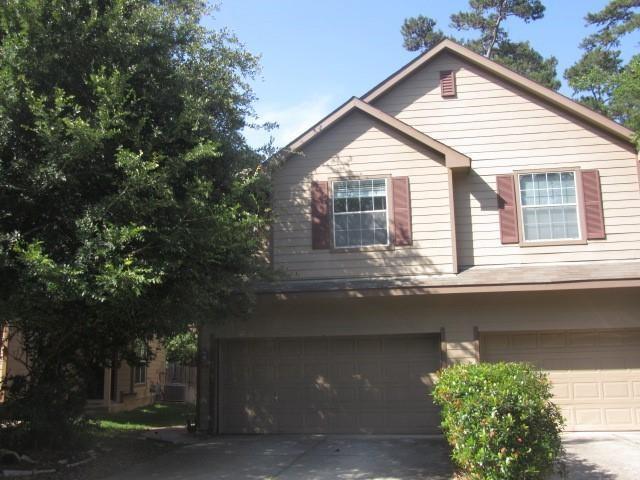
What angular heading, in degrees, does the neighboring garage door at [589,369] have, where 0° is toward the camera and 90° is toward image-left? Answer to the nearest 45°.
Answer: approximately 0°

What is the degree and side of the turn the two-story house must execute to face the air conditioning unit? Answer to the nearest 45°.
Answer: approximately 135° to its right

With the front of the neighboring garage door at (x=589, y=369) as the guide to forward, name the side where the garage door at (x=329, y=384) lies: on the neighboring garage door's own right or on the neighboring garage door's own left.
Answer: on the neighboring garage door's own right

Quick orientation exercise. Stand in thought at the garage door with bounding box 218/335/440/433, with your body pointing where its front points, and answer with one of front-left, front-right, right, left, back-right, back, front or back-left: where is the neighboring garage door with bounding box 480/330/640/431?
left

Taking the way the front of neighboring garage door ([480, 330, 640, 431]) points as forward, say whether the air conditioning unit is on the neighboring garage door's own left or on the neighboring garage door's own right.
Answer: on the neighboring garage door's own right

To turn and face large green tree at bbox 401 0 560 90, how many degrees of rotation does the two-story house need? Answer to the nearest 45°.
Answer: approximately 180°

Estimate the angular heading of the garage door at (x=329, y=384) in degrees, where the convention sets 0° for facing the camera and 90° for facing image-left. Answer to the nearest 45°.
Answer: approximately 0°

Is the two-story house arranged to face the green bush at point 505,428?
yes

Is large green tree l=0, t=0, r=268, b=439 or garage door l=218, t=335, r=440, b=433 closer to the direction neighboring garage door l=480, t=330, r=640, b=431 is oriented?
the large green tree

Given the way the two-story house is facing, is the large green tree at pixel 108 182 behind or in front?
in front

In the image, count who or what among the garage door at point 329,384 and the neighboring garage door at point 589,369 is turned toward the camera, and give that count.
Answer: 2
